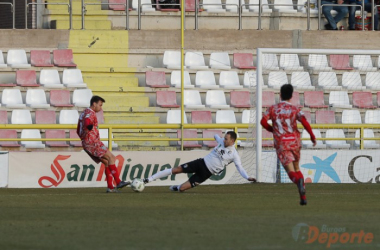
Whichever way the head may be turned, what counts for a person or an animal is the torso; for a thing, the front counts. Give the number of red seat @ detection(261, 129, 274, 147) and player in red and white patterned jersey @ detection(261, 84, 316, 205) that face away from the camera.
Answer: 1

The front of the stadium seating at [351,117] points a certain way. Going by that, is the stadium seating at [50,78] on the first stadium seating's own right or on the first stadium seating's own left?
on the first stadium seating's own right

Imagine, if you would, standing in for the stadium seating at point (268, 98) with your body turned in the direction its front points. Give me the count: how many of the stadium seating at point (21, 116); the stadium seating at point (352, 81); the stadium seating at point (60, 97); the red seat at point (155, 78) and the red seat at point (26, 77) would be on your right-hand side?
4

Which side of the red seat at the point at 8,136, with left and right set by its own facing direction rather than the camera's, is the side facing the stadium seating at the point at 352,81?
left

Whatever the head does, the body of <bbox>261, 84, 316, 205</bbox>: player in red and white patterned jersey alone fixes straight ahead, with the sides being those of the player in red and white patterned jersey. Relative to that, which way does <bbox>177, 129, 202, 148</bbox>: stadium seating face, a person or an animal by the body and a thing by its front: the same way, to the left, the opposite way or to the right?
the opposite way

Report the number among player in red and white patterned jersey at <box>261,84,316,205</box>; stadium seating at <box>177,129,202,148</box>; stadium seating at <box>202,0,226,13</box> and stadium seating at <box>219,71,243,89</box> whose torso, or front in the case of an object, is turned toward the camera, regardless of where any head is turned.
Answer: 3

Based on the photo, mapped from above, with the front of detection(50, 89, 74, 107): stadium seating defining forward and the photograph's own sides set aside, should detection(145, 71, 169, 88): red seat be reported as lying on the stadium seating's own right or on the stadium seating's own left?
on the stadium seating's own left

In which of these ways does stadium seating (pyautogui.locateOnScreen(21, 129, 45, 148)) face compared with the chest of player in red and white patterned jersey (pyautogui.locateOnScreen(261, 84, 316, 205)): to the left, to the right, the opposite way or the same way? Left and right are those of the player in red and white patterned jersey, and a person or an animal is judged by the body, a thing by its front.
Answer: the opposite way

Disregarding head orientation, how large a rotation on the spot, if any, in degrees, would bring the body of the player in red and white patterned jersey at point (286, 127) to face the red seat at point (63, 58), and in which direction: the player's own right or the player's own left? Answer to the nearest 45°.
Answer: approximately 45° to the player's own left

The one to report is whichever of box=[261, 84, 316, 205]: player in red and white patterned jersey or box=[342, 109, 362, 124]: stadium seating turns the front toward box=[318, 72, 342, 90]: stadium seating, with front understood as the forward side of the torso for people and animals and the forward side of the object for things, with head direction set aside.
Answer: the player in red and white patterned jersey
